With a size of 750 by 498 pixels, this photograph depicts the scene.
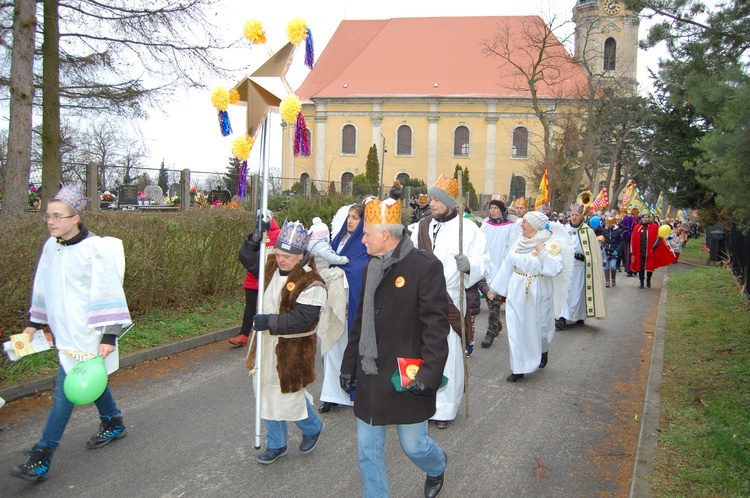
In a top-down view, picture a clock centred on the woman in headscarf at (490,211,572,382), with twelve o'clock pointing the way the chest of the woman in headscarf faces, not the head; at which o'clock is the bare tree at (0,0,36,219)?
The bare tree is roughly at 2 o'clock from the woman in headscarf.

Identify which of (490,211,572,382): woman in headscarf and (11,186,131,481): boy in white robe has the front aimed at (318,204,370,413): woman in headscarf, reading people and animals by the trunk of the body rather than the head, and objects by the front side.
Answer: (490,211,572,382): woman in headscarf

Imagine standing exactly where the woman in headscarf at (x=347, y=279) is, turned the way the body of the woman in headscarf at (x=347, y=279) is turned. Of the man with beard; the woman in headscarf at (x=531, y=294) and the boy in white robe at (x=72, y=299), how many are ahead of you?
1

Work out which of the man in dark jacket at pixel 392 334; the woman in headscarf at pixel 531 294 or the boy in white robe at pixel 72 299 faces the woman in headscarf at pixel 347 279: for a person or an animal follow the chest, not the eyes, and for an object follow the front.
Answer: the woman in headscarf at pixel 531 294

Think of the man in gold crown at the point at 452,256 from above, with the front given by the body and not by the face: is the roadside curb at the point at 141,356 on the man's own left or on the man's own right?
on the man's own right

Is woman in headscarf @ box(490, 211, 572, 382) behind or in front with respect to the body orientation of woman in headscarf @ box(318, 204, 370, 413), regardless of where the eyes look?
behind

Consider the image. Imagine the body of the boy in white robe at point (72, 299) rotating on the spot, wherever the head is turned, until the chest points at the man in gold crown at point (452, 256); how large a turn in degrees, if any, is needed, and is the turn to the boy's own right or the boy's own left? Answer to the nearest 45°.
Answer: approximately 135° to the boy's own left

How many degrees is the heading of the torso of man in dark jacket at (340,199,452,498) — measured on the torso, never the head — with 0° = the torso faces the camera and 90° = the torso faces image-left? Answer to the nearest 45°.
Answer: approximately 45°

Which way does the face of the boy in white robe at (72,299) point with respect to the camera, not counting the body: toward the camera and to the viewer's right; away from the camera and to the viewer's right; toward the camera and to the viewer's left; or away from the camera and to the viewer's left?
toward the camera and to the viewer's left
